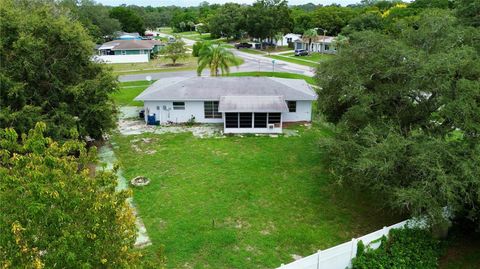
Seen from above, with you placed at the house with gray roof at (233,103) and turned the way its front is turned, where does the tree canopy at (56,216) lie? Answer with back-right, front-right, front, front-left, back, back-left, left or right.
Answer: back

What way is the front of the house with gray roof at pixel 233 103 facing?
away from the camera

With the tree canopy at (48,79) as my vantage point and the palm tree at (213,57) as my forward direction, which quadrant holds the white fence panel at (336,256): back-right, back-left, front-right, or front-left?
back-right

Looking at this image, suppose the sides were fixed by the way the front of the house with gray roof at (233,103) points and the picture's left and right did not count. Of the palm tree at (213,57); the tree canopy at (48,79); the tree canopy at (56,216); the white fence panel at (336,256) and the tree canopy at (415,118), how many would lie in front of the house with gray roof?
1

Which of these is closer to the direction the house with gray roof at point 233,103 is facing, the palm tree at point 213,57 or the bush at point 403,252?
the palm tree

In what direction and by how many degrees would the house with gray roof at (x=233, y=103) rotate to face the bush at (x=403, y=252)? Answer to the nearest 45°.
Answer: approximately 180°

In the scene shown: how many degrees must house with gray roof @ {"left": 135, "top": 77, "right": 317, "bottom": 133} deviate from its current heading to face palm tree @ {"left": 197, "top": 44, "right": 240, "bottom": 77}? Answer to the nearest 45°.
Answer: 0° — it already faces it

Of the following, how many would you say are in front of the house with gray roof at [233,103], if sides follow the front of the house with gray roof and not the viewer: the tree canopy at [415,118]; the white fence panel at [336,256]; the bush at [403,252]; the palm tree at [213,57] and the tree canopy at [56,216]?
1

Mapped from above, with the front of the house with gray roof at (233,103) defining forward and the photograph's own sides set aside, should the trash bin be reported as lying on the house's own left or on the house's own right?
on the house's own left

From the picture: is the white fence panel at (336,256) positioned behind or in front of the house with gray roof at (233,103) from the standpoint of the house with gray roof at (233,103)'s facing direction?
behind

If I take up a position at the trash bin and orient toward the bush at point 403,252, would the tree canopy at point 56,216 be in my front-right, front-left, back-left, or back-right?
front-right

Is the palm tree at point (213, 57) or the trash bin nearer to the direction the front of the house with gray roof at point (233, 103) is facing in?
the palm tree

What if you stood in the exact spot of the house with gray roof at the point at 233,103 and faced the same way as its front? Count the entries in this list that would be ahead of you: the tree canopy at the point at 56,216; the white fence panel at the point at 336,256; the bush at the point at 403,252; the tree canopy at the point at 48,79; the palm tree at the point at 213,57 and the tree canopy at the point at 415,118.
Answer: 1

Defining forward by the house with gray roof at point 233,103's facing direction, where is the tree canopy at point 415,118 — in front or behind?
behind
